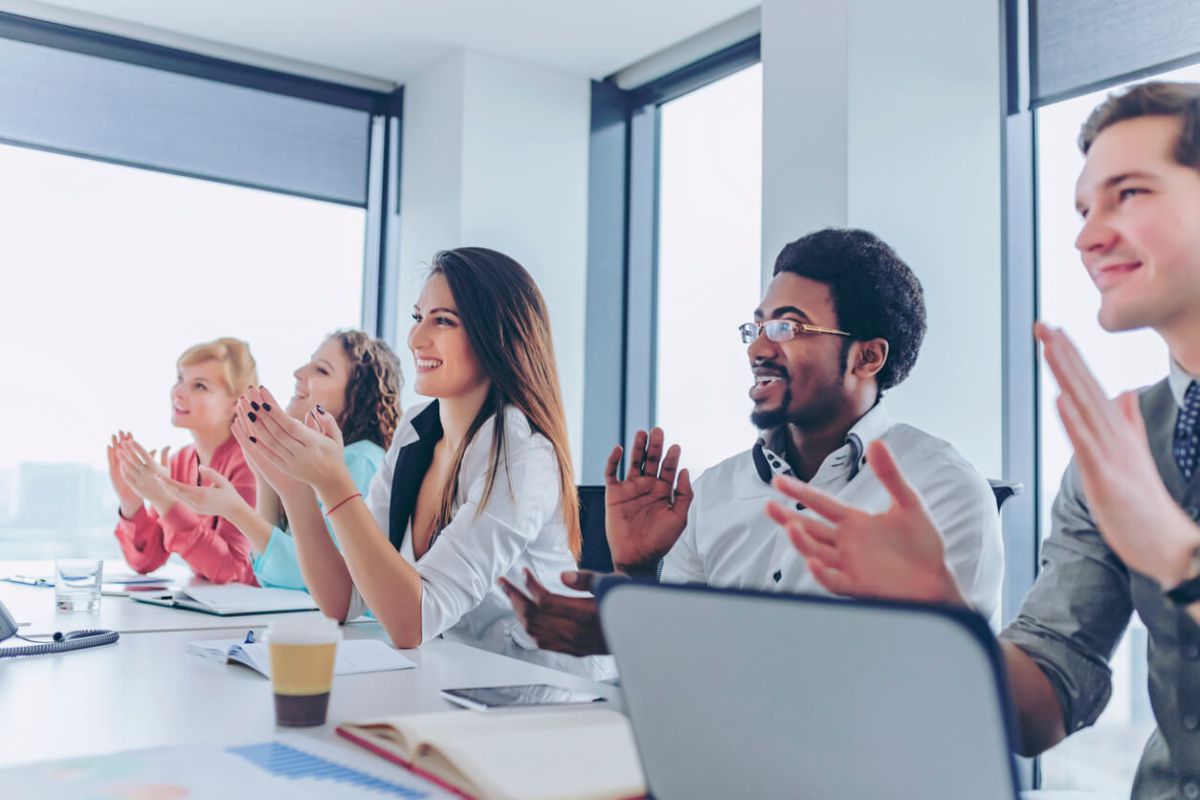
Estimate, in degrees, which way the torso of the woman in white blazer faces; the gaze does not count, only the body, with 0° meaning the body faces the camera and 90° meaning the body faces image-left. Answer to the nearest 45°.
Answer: approximately 45°

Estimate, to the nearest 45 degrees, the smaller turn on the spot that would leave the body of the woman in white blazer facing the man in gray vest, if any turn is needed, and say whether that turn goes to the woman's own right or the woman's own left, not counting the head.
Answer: approximately 90° to the woman's own left

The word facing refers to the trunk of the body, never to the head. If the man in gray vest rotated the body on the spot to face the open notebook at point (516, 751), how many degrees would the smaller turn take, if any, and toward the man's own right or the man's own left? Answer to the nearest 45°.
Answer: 0° — they already face it

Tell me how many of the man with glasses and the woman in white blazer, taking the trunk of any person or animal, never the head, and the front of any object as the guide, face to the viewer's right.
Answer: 0

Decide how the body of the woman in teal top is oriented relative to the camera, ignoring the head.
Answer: to the viewer's left

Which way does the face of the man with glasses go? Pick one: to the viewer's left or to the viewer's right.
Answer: to the viewer's left

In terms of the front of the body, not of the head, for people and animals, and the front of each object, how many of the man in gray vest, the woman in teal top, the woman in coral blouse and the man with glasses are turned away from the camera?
0

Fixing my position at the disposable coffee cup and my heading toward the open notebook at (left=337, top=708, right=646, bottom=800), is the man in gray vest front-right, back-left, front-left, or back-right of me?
front-left

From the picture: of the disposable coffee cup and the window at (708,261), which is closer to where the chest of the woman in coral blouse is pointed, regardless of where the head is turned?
the disposable coffee cup

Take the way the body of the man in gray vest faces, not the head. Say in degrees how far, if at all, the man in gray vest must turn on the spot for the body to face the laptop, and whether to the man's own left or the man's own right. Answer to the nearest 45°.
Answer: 0° — they already face it

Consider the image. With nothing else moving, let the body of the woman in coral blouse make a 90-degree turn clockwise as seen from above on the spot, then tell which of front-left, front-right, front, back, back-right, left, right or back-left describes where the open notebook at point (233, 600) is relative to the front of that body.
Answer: back-left

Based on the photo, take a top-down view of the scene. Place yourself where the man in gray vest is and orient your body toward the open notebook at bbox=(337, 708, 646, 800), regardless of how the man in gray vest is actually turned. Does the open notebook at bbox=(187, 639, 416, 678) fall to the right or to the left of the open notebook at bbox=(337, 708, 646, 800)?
right

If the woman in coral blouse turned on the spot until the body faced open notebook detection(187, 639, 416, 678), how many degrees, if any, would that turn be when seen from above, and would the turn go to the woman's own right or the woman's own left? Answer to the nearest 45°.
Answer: approximately 45° to the woman's own left

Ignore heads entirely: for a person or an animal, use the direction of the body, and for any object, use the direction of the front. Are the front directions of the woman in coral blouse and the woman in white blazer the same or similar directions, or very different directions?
same or similar directions

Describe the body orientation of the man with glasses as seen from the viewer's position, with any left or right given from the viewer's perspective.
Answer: facing the viewer and to the left of the viewer

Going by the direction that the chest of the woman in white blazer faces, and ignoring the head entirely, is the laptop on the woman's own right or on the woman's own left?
on the woman's own left
